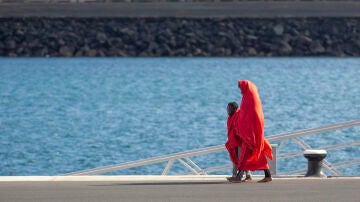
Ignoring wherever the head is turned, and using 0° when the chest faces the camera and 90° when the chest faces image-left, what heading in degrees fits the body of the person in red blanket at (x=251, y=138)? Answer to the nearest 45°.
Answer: approximately 90°

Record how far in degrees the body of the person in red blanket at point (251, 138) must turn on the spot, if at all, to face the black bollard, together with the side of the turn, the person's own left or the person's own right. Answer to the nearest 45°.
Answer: approximately 135° to the person's own right
